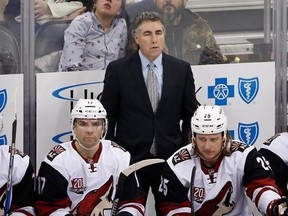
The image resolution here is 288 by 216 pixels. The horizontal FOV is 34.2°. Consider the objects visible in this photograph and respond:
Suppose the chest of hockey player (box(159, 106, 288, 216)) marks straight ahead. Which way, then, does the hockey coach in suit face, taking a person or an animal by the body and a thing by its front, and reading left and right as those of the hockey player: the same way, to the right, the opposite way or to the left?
the same way

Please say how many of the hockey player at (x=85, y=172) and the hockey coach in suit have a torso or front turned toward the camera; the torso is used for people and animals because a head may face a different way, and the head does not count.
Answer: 2

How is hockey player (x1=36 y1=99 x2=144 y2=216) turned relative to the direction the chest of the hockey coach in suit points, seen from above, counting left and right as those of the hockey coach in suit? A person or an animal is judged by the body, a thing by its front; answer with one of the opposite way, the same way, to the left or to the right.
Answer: the same way

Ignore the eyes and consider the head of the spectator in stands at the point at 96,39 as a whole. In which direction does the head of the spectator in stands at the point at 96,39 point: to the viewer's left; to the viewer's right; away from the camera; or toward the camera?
toward the camera

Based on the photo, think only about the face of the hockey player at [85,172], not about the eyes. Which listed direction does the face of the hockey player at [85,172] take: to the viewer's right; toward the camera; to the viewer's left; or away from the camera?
toward the camera

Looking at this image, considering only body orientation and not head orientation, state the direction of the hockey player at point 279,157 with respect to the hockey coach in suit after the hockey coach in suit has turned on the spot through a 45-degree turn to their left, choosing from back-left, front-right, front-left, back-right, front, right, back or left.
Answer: front-left

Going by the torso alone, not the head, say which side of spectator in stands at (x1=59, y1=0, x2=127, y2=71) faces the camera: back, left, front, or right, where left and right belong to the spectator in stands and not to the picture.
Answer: front

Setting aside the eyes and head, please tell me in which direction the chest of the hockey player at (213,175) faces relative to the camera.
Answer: toward the camera

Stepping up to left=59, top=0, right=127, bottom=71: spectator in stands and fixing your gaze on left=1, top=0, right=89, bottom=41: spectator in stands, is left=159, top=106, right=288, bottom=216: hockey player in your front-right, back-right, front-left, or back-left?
back-left

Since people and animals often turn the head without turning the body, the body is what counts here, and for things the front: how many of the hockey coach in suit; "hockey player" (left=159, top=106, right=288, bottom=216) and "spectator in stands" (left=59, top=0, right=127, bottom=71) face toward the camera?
3

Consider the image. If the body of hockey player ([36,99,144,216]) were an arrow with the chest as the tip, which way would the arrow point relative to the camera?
toward the camera

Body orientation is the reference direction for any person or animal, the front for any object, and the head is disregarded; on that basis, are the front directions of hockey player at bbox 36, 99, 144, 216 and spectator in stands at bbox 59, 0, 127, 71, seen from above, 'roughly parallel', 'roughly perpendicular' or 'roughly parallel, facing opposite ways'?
roughly parallel

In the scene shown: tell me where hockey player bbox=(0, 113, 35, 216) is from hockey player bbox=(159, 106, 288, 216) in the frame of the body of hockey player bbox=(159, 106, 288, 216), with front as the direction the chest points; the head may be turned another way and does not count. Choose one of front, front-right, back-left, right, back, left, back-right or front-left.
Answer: right

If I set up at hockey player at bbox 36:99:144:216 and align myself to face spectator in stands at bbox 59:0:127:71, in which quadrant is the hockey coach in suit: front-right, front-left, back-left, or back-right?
front-right

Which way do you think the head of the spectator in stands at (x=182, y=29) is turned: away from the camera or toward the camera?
toward the camera
